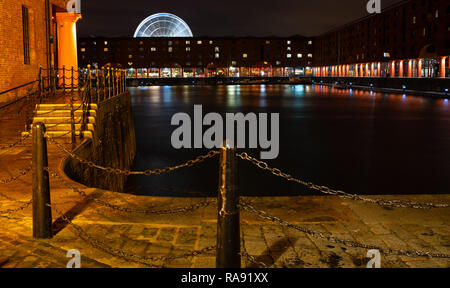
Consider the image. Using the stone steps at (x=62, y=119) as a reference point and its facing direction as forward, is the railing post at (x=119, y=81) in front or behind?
behind

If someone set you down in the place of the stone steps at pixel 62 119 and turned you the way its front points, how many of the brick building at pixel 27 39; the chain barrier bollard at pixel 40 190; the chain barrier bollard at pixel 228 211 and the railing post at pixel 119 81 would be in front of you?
2

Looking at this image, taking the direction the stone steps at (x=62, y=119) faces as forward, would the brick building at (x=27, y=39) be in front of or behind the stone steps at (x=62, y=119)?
behind

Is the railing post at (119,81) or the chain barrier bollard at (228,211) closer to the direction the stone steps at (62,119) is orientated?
the chain barrier bollard

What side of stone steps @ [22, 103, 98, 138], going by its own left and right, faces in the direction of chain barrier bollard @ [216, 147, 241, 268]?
front

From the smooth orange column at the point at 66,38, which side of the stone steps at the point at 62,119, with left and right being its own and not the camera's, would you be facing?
back

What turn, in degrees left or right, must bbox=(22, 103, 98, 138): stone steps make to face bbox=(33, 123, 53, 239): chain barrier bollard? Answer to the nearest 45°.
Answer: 0° — it already faces it

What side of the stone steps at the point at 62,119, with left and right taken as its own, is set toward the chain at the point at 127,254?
front

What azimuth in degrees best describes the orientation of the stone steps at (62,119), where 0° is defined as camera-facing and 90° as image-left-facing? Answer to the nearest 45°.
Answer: approximately 0°

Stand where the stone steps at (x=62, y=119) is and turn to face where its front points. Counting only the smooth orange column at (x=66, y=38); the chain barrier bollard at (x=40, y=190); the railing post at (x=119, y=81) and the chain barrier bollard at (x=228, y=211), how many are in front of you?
2

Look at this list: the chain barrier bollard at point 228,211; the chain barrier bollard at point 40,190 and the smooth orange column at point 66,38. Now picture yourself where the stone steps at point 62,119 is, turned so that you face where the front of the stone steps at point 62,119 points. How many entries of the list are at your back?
1
